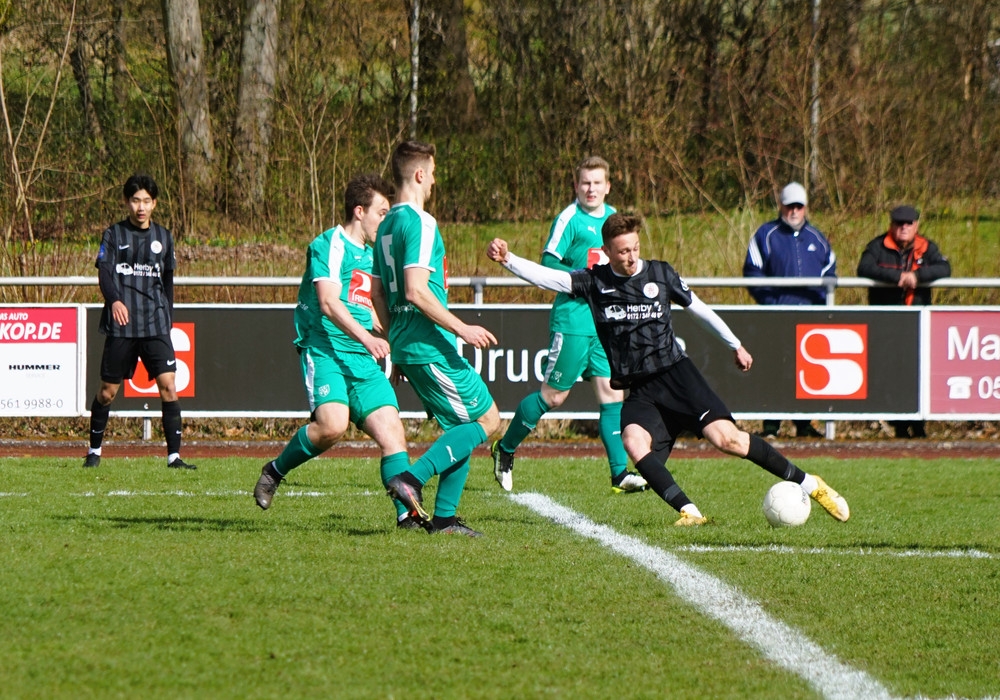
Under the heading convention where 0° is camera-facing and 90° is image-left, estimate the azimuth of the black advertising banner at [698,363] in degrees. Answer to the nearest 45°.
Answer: approximately 0°

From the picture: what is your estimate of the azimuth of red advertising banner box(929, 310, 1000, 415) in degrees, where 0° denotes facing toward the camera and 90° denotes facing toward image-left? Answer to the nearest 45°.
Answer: approximately 0°

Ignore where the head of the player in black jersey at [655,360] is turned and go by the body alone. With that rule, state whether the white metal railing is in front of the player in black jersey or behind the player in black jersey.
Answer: behind

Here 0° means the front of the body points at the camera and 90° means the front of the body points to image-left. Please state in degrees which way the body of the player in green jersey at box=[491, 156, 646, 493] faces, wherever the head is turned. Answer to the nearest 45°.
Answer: approximately 315°

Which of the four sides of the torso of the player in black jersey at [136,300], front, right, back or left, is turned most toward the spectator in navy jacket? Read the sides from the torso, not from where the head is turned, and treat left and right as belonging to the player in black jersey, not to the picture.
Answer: left

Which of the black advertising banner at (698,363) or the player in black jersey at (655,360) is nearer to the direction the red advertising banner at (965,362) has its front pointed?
the player in black jersey

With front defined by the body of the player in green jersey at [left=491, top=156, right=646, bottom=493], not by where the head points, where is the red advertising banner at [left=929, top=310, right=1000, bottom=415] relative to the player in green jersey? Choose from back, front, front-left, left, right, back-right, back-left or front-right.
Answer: left
